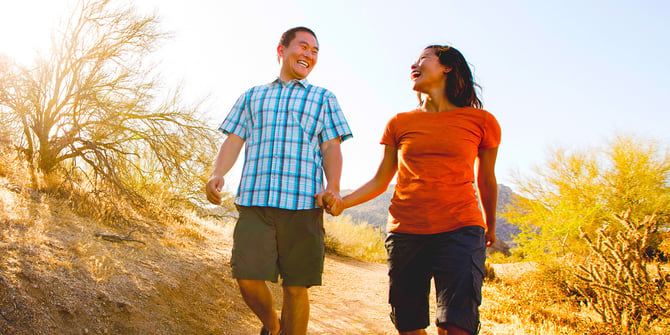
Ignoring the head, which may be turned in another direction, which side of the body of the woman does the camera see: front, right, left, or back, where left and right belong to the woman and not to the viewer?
front

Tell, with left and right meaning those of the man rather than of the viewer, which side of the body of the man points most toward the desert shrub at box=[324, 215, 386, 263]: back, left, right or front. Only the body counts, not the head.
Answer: back

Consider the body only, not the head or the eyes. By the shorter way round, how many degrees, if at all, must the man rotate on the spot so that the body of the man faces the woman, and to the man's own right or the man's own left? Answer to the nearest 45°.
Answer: approximately 45° to the man's own left

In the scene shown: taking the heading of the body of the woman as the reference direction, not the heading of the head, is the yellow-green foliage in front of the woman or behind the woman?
behind

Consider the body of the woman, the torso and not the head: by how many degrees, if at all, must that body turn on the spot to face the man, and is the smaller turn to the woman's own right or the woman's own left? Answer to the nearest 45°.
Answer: approximately 90° to the woman's own right

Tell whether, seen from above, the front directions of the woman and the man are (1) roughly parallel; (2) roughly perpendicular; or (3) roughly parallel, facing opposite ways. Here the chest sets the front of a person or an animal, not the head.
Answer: roughly parallel

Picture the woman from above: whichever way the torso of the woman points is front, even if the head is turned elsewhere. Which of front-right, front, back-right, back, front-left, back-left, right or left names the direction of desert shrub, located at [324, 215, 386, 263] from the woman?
back

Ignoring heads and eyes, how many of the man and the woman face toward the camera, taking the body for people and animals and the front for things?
2

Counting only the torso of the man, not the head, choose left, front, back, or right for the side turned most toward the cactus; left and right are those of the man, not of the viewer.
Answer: left

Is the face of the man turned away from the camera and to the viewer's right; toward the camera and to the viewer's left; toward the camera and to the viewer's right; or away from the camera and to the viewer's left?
toward the camera and to the viewer's right
